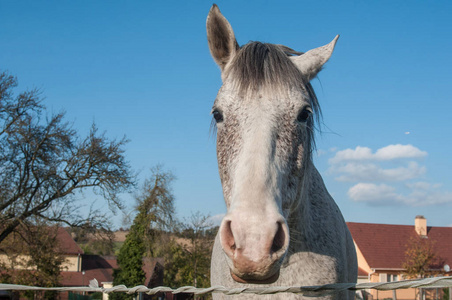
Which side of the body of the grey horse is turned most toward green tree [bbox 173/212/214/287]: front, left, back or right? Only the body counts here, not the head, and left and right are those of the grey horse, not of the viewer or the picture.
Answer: back

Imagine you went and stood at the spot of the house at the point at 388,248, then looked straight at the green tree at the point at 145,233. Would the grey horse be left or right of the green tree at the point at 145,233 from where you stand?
left

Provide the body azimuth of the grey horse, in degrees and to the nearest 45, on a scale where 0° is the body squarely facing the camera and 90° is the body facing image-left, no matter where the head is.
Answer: approximately 0°

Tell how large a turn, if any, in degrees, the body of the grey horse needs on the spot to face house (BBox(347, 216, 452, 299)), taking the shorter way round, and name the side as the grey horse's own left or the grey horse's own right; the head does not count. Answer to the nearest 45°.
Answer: approximately 180°

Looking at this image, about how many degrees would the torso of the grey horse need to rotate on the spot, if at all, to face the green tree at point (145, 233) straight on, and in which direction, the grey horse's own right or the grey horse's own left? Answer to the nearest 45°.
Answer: approximately 180°
